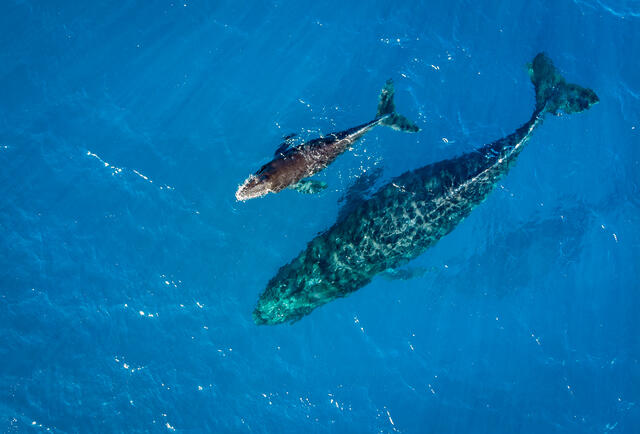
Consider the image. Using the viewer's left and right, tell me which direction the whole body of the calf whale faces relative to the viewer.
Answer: facing the viewer and to the left of the viewer

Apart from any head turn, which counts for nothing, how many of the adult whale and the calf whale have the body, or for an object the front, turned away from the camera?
0

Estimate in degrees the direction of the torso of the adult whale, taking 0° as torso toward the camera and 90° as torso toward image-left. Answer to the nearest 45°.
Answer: approximately 45°
